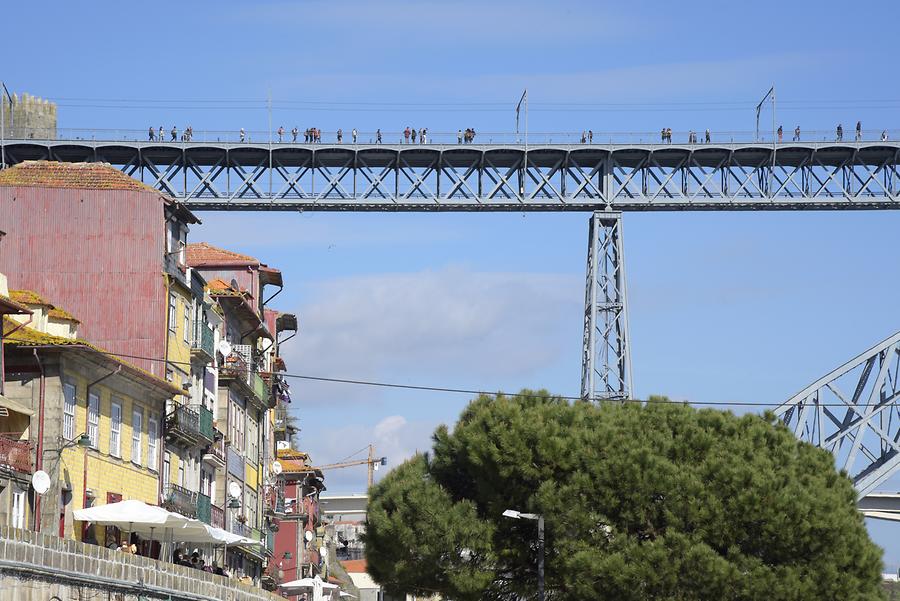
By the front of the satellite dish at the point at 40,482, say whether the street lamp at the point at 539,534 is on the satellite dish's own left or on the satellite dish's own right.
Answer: on the satellite dish's own left

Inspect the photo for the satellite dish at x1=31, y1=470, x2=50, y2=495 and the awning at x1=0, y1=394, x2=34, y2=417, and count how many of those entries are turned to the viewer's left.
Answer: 0

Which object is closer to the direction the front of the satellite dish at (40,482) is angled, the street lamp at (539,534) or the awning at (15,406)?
the street lamp

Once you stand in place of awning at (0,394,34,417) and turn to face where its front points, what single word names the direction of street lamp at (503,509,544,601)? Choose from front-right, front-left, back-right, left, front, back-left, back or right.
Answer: front-left

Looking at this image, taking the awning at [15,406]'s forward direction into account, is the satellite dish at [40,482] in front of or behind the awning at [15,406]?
in front

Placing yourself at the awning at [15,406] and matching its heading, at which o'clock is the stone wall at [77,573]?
The stone wall is roughly at 1 o'clock from the awning.

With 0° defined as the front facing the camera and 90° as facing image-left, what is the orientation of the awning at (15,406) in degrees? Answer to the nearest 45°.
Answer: approximately 315°
